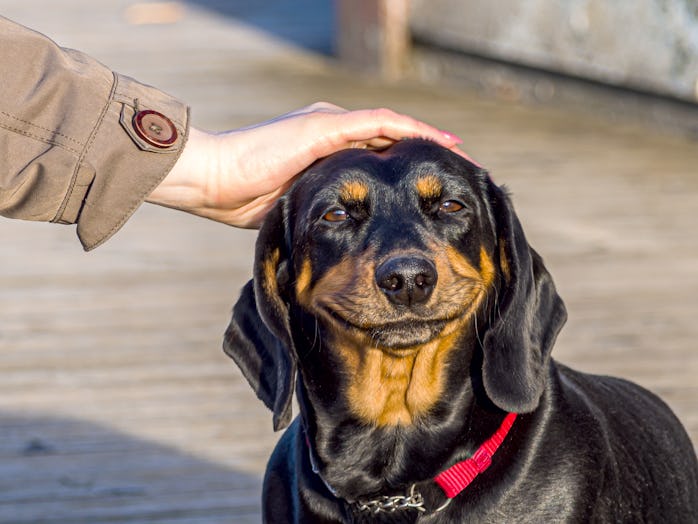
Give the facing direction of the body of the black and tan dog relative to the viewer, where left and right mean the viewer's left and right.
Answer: facing the viewer and to the left of the viewer
